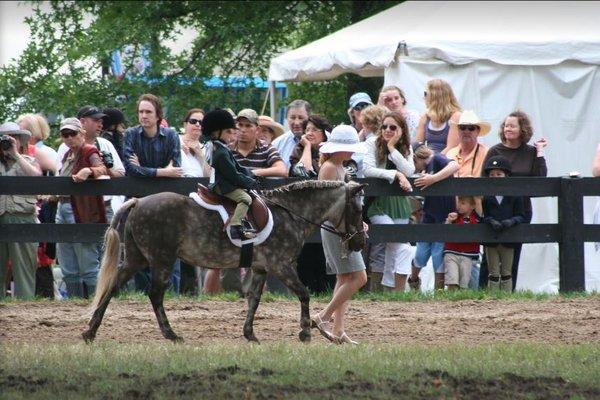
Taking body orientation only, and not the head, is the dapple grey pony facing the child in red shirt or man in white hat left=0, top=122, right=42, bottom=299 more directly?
the child in red shirt

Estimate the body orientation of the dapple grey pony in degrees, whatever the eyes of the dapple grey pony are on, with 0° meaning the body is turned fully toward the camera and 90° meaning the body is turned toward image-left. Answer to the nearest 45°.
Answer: approximately 270°

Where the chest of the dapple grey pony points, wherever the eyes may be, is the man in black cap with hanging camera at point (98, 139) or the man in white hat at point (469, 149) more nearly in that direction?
the man in white hat

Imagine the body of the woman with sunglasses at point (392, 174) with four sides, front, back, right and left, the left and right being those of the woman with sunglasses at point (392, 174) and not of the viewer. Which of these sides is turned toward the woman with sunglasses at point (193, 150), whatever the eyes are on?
right

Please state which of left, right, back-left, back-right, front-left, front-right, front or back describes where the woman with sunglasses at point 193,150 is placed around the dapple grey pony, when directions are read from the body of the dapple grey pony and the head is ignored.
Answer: left

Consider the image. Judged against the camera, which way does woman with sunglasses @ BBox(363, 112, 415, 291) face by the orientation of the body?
toward the camera

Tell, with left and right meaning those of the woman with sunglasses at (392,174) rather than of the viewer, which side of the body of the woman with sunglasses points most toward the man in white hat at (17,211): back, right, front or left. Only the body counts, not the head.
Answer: right

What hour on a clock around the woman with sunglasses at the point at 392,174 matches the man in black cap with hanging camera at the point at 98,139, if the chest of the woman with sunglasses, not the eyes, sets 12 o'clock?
The man in black cap with hanging camera is roughly at 3 o'clock from the woman with sunglasses.

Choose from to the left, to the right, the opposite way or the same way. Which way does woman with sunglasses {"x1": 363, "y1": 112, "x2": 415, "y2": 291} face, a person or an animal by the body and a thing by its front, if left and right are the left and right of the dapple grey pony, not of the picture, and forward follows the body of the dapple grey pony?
to the right

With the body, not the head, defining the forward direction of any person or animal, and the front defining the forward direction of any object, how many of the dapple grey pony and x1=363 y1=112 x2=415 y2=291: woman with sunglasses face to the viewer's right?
1
